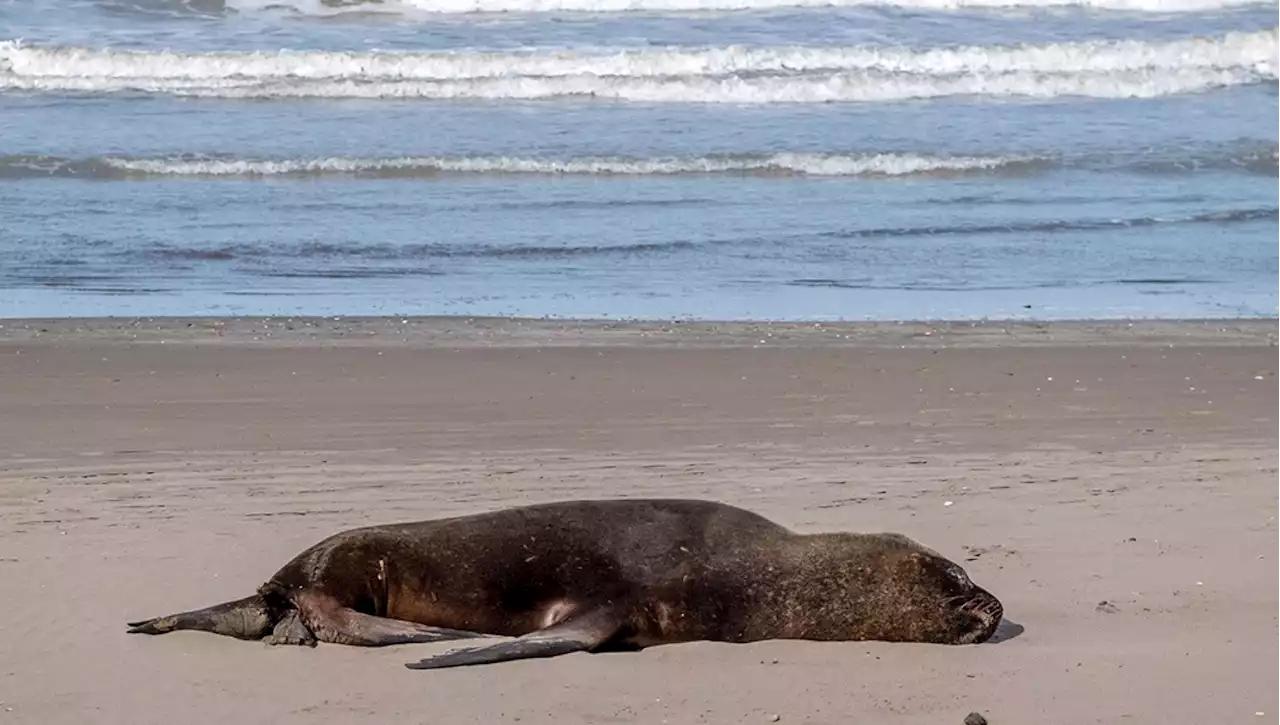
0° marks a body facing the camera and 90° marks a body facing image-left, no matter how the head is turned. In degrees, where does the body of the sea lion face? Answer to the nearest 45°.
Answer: approximately 270°
